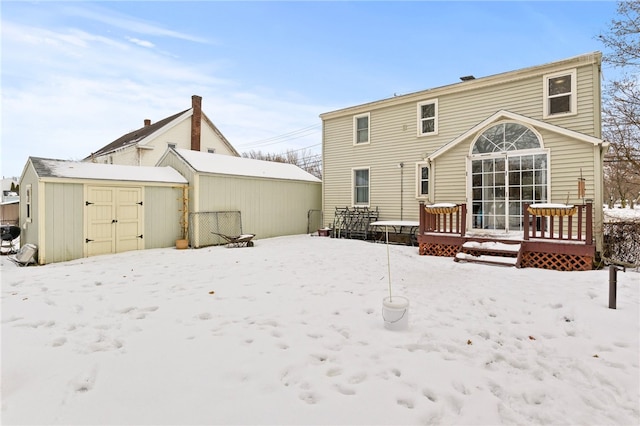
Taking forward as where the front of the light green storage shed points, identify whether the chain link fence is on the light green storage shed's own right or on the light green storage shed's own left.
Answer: on the light green storage shed's own left

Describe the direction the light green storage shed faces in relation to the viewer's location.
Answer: facing the viewer and to the right of the viewer

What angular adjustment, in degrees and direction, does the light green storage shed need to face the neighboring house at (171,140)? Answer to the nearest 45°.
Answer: approximately 135° to its left

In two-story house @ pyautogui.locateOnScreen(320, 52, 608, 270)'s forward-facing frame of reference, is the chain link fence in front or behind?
behind

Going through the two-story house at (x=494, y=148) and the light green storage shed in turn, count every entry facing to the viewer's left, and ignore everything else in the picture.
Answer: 0

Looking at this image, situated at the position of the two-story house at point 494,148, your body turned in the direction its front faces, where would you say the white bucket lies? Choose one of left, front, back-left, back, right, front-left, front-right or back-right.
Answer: back-right
